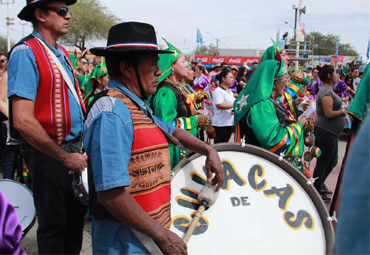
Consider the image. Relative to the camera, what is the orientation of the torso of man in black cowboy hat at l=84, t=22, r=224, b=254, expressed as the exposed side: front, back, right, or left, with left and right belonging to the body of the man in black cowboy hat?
right

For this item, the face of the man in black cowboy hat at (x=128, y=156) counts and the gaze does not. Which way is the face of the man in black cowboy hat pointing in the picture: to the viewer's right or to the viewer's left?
to the viewer's right

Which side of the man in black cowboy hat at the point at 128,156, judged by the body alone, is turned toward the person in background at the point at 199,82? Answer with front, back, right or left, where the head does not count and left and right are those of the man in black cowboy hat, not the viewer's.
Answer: left
